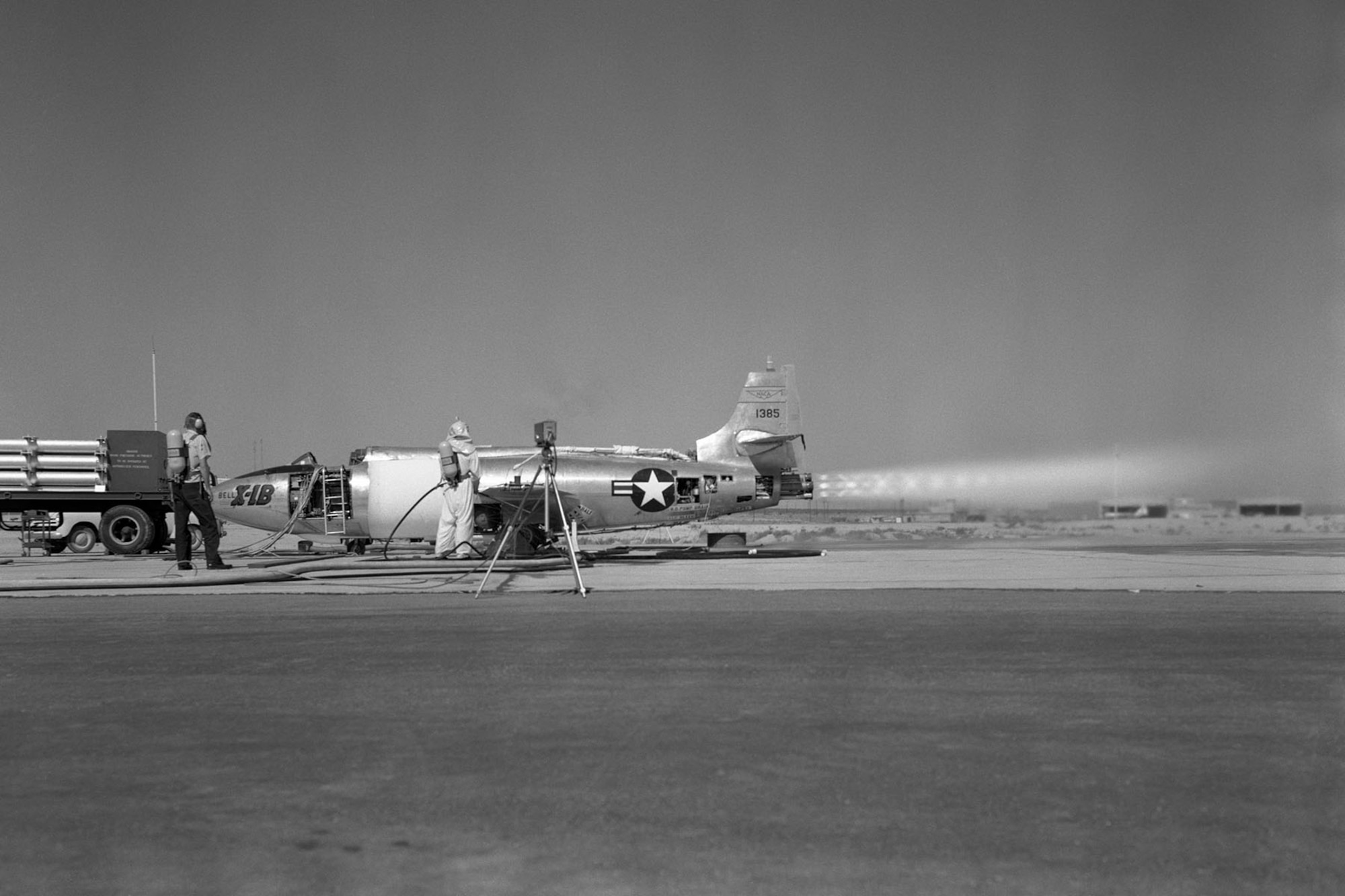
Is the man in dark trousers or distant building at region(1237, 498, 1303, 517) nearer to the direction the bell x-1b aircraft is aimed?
the man in dark trousers

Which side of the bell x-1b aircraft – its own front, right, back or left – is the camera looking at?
left

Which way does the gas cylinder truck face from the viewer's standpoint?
to the viewer's left

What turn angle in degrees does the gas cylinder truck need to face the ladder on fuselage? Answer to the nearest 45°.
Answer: approximately 135° to its left

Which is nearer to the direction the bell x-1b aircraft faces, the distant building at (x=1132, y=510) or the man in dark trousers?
the man in dark trousers

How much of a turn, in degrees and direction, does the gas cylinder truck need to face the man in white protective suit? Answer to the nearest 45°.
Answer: approximately 135° to its left

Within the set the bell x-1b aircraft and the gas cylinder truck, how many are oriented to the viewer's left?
2

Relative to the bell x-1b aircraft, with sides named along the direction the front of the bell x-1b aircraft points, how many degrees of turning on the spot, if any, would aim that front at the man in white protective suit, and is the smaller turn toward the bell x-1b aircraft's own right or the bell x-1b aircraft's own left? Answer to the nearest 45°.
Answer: approximately 90° to the bell x-1b aircraft's own left
